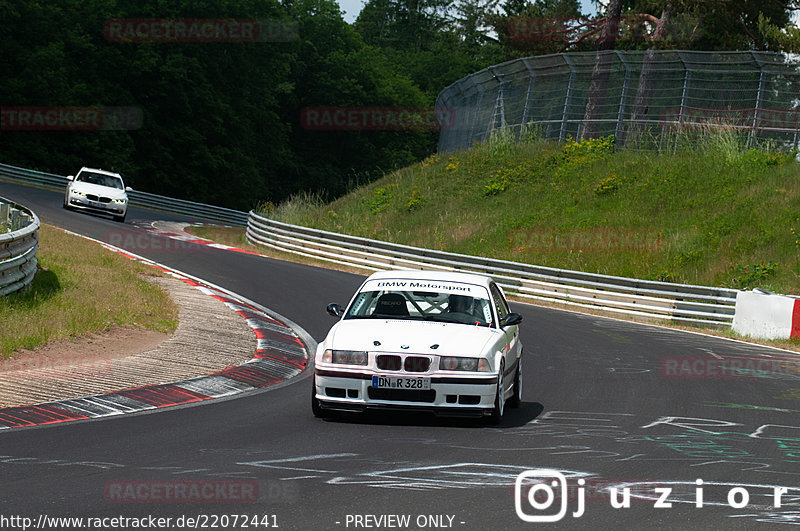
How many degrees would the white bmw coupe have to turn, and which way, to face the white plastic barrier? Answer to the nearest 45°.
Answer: approximately 135° to its left

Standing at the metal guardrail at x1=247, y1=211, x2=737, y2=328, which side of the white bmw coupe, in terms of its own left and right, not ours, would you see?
back

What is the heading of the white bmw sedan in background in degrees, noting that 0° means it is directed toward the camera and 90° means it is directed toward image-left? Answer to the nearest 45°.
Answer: approximately 0°

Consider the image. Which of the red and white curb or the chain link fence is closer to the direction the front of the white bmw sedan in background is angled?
the red and white curb

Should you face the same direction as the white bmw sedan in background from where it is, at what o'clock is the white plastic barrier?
The white plastic barrier is roughly at 11 o'clock from the white bmw sedan in background.

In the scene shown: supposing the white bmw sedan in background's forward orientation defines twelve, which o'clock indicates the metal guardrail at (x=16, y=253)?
The metal guardrail is roughly at 12 o'clock from the white bmw sedan in background.

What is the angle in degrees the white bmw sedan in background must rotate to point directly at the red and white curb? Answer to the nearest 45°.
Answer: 0° — it already faces it

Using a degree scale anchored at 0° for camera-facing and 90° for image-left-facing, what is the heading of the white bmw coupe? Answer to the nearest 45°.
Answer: approximately 0°
